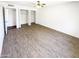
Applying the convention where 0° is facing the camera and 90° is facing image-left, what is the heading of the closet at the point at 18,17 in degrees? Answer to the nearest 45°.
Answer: approximately 315°
